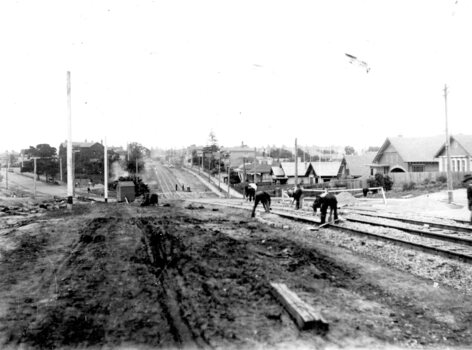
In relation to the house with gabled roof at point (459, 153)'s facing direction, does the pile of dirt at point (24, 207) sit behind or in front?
in front

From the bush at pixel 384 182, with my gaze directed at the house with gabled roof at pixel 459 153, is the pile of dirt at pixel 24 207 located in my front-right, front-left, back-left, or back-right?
back-right

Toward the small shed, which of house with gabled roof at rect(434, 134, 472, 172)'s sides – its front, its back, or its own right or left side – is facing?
front

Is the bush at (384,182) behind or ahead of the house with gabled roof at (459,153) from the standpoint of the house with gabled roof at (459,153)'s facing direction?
ahead

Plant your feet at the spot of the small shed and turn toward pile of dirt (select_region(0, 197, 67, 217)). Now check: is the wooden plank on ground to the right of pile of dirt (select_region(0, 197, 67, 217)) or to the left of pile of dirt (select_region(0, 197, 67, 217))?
left

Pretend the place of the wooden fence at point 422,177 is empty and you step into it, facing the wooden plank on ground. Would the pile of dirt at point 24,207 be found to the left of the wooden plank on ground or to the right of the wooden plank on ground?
right

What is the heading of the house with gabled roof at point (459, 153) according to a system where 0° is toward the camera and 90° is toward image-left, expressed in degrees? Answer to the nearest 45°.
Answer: approximately 45°

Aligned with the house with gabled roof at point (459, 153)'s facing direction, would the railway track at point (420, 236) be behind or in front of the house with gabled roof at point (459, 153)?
in front
